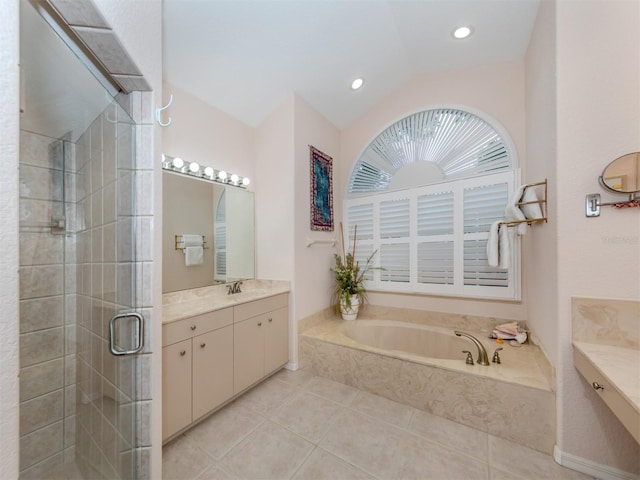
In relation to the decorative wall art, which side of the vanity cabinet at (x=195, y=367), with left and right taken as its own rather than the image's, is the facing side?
left

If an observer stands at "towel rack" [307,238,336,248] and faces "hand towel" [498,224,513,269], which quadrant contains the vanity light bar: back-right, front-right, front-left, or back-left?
back-right

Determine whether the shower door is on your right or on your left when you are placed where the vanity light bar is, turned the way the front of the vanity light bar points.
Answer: on your right

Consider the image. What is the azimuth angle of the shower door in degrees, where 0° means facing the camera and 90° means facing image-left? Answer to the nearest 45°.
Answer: approximately 315°

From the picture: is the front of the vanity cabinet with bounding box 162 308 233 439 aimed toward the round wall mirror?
yes

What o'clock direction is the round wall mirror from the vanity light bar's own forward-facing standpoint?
The round wall mirror is roughly at 12 o'clock from the vanity light bar.
